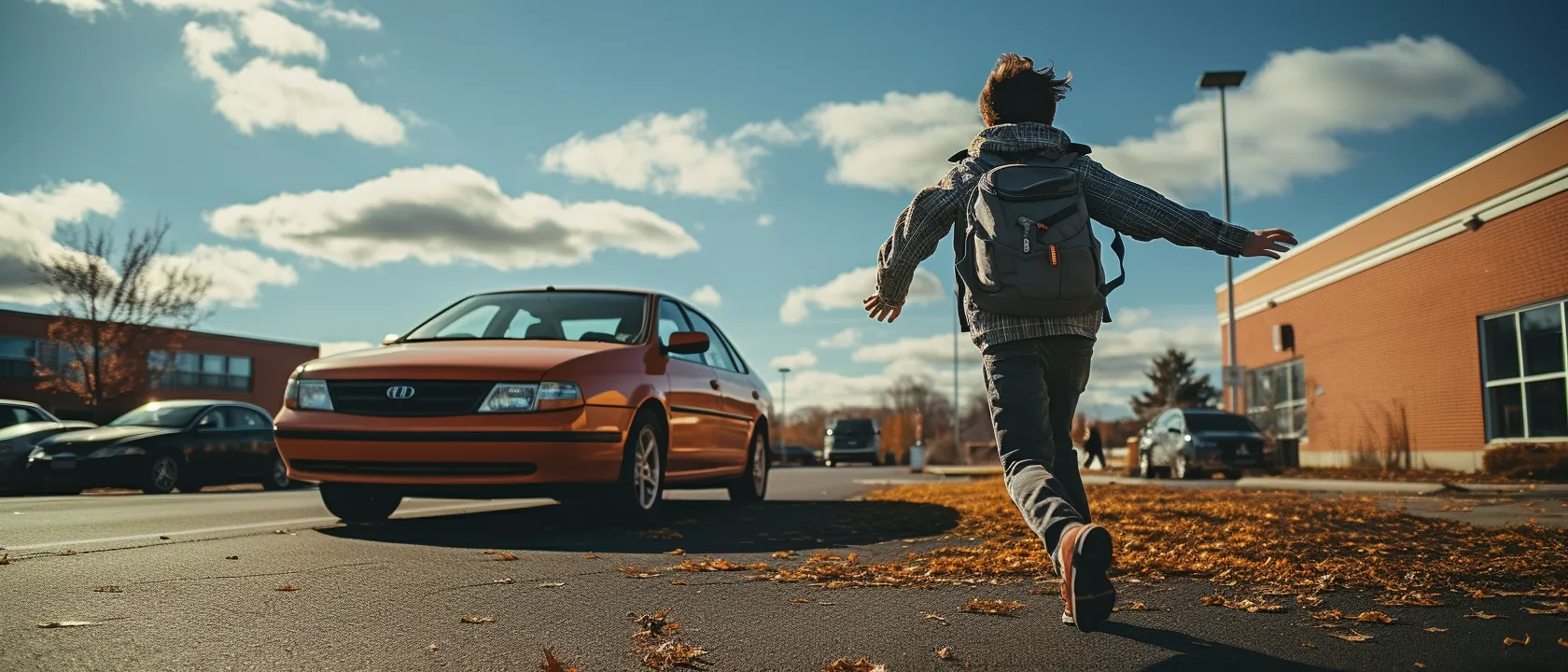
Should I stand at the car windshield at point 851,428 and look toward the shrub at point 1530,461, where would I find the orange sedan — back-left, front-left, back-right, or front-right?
front-right

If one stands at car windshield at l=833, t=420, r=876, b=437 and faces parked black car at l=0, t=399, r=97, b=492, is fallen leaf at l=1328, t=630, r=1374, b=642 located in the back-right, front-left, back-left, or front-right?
front-left

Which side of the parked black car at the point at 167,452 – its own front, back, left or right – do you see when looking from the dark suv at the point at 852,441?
back

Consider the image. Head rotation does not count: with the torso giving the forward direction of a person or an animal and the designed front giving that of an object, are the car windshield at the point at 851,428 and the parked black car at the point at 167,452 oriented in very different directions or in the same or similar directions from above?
same or similar directions

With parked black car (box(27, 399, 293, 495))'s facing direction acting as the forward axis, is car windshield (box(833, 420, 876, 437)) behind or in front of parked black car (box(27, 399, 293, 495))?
behind

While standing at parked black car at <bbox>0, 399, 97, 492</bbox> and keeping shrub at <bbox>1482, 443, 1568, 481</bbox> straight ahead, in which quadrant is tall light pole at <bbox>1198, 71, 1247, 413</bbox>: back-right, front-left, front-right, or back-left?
front-left

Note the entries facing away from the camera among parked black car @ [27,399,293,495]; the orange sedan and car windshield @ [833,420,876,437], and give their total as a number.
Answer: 0

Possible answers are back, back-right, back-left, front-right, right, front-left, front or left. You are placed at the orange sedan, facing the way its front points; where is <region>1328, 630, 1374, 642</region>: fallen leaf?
left

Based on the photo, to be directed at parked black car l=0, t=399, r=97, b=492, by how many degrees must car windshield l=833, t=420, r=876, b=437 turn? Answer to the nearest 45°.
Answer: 0° — it already faces it

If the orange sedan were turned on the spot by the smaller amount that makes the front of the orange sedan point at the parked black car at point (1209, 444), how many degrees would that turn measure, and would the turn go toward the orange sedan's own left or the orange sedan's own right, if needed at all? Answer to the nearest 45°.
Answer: approximately 180°

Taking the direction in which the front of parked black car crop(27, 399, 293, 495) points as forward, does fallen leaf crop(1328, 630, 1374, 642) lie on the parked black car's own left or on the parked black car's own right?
on the parked black car's own left

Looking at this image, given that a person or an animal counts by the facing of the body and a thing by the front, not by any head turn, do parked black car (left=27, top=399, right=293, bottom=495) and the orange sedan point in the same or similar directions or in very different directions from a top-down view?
same or similar directions

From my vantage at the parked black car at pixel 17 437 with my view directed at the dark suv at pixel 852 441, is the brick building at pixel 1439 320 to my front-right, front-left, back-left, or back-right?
front-right

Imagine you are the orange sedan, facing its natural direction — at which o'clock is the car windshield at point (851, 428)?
The car windshield is roughly at 5 o'clock from the orange sedan.

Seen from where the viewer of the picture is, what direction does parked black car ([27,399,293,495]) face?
facing the viewer and to the left of the viewer

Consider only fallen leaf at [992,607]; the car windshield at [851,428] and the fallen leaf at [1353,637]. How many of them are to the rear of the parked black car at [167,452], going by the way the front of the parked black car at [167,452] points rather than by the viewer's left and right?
1

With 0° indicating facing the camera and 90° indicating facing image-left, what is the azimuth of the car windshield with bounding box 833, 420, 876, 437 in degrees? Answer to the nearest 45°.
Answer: approximately 0°

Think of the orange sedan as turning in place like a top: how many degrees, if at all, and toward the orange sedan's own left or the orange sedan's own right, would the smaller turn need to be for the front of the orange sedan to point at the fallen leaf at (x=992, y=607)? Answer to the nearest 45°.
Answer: approximately 90° to the orange sedan's own left
